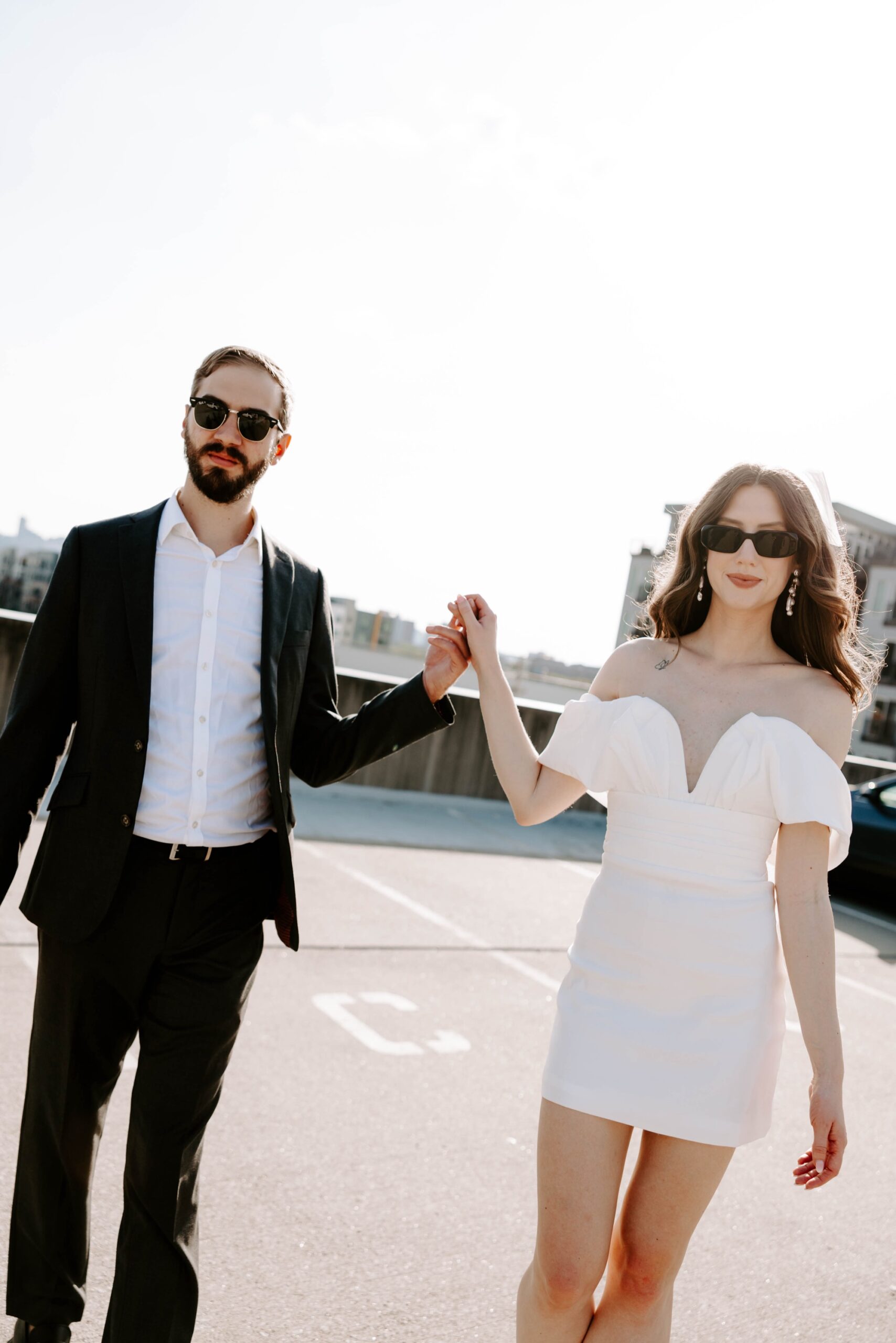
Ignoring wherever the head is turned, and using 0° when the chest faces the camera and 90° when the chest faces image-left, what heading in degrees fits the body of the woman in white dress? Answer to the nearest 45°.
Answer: approximately 0°

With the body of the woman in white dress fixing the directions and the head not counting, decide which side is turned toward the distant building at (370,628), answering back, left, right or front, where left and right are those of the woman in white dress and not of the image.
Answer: back

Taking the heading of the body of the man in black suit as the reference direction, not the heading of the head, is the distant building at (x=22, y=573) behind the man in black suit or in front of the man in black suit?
behind

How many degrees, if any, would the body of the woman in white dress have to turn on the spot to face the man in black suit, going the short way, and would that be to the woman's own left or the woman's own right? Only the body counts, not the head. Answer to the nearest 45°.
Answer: approximately 90° to the woman's own right

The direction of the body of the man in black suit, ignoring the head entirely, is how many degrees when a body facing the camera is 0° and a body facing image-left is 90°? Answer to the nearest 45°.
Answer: approximately 0°

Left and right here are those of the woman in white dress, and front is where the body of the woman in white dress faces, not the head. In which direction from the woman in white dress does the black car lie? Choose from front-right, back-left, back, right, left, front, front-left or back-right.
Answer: back

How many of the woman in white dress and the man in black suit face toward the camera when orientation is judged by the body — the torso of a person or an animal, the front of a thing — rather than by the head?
2

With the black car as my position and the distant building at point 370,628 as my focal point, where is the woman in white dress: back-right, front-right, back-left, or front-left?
back-left

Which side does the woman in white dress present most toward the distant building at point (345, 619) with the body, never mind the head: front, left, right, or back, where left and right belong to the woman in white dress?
back
